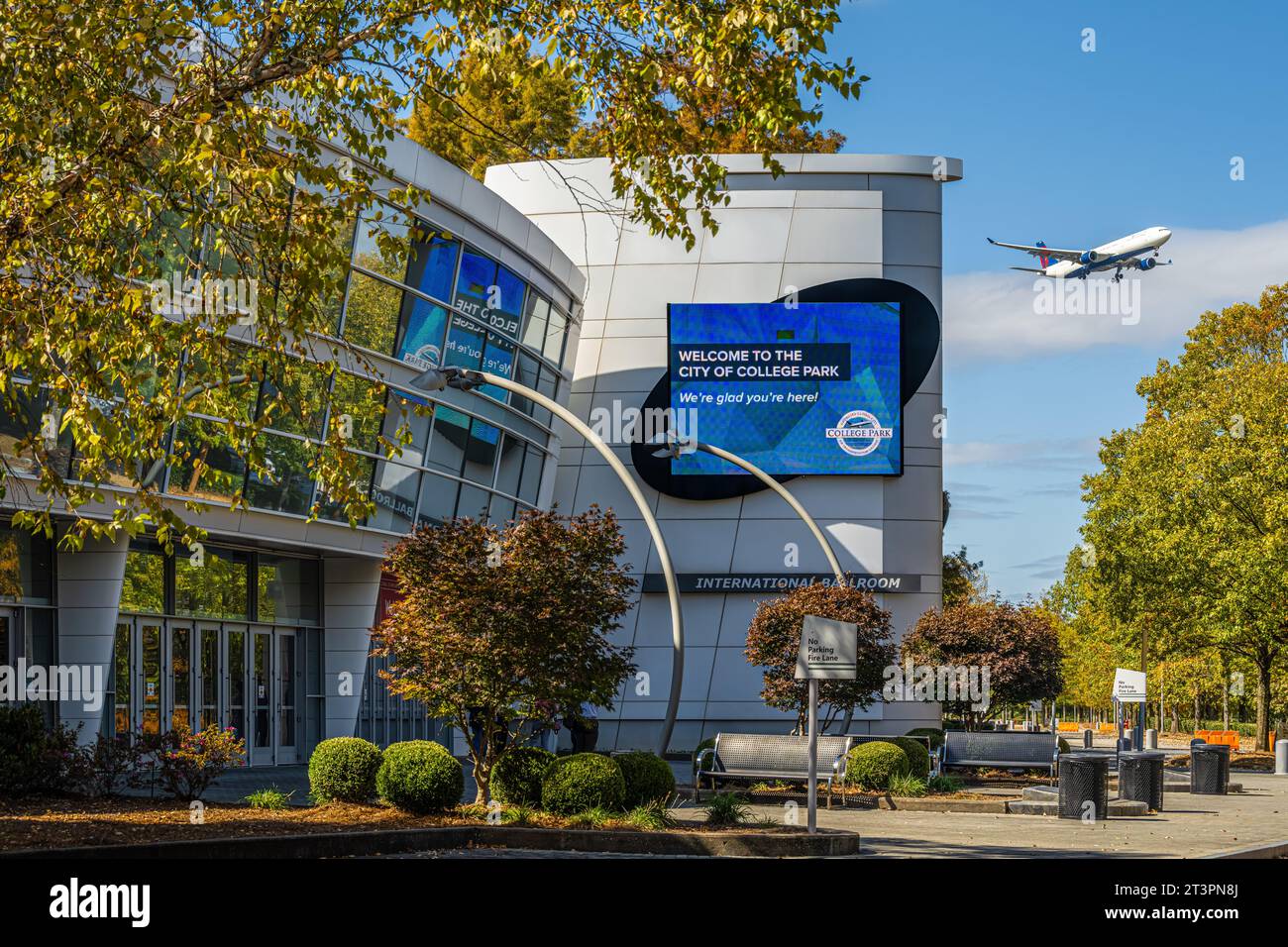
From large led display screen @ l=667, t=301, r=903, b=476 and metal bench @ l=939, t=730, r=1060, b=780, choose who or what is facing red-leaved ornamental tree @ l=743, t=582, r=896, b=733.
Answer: the large led display screen

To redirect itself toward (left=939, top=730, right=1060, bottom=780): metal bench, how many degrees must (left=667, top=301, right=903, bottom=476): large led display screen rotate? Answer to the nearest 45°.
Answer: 0° — it already faces it

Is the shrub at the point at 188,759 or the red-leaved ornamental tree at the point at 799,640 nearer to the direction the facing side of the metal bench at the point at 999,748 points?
the shrub

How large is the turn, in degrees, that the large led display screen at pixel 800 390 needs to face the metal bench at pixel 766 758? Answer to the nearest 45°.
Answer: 0° — it already faces it

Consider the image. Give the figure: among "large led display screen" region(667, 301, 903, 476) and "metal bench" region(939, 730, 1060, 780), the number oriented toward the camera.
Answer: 2

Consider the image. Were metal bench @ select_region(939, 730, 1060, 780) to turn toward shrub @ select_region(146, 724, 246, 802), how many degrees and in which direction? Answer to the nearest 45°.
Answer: approximately 45° to its right

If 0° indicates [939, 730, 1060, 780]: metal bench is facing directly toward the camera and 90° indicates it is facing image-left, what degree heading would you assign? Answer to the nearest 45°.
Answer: approximately 0°

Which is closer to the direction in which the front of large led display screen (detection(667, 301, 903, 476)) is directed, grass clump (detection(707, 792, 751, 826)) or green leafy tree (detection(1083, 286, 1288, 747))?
the grass clump

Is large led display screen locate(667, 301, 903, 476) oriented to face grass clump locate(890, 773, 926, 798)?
yes
